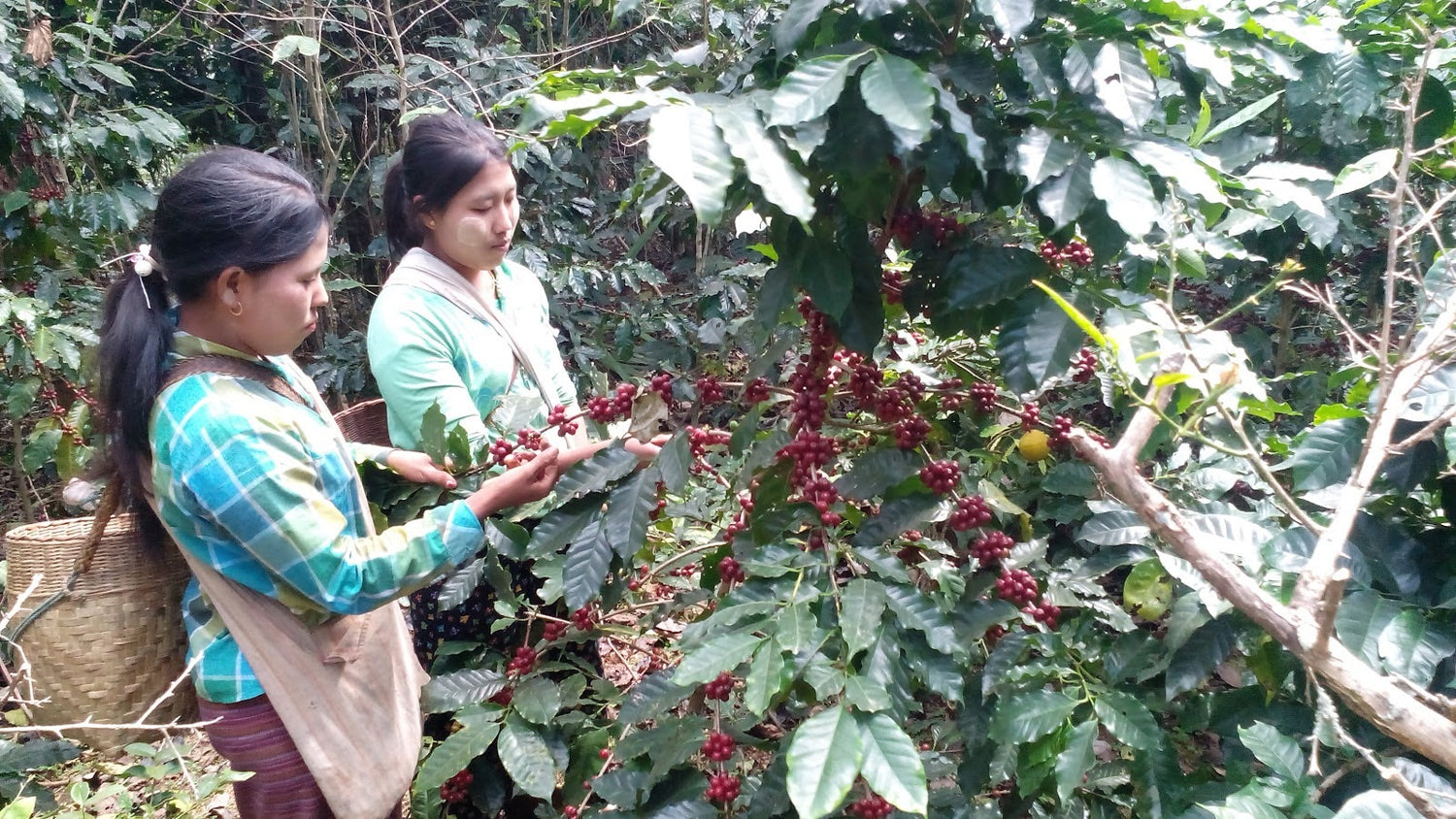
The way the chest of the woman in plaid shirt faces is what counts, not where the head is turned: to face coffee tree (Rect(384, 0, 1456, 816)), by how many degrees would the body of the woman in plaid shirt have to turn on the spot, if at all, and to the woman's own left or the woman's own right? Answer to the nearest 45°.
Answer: approximately 45° to the woman's own right

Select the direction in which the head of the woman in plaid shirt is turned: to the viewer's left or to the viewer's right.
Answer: to the viewer's right

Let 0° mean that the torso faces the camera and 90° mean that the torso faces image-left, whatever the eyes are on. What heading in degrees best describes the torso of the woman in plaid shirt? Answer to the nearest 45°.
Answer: approximately 270°
